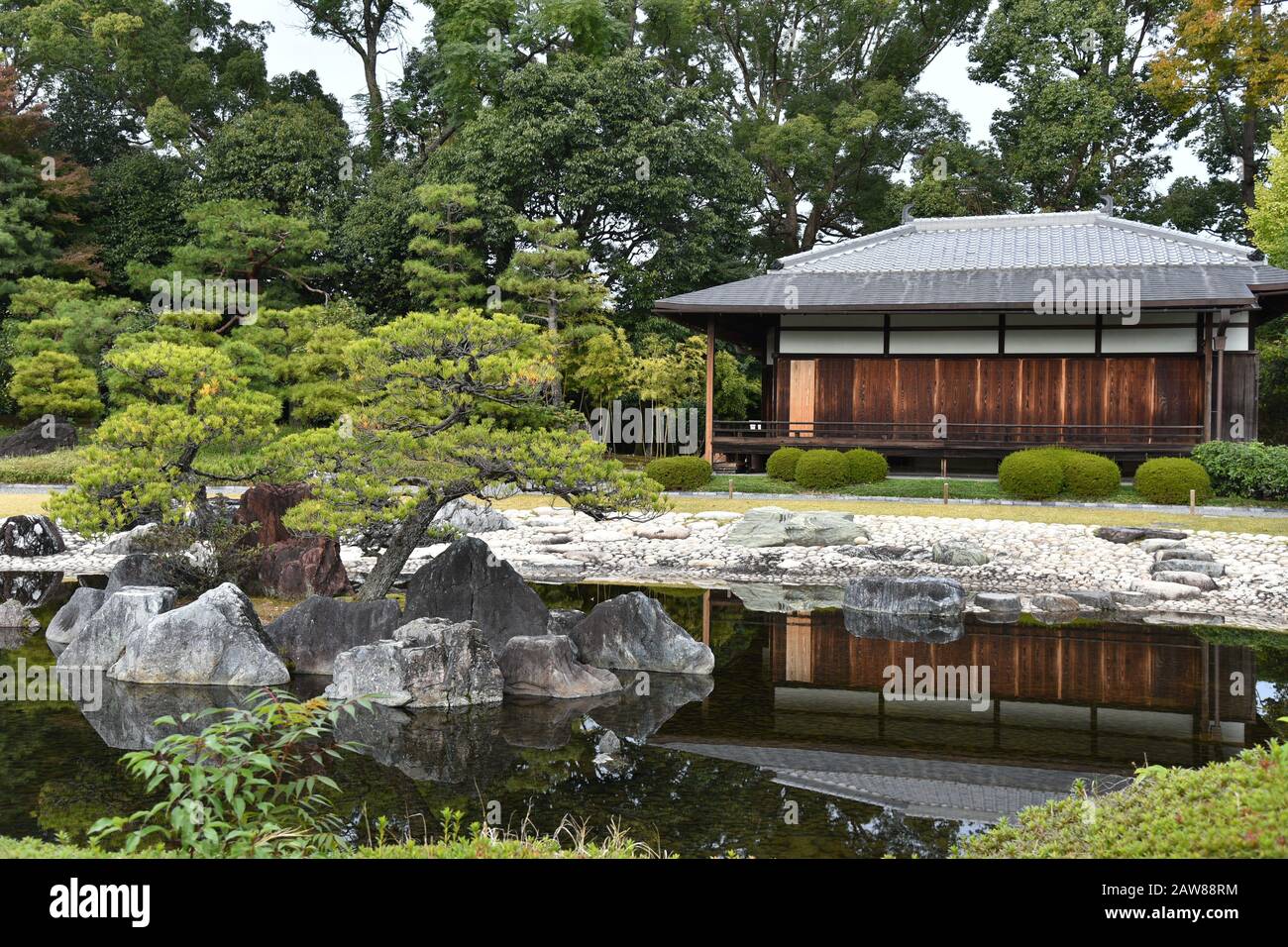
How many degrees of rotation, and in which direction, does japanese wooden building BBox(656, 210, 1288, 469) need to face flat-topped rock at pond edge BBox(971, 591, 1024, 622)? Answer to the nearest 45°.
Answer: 0° — it already faces it

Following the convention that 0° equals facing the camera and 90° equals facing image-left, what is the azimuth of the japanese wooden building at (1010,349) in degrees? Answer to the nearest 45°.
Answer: approximately 0°

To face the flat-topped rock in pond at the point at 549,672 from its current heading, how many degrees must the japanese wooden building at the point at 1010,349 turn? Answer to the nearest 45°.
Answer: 0° — it already faces it

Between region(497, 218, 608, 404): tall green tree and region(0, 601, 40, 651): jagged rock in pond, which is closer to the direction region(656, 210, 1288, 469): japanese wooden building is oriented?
the jagged rock in pond

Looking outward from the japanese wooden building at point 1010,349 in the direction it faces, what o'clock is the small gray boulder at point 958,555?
The small gray boulder is roughly at 12 o'clock from the japanese wooden building.

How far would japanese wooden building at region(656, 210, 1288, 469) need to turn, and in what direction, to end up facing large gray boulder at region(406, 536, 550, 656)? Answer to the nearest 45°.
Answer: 0° — it already faces it

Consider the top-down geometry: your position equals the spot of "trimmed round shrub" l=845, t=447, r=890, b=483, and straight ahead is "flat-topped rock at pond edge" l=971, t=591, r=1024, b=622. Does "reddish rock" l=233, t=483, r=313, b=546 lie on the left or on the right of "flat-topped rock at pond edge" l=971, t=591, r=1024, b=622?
right

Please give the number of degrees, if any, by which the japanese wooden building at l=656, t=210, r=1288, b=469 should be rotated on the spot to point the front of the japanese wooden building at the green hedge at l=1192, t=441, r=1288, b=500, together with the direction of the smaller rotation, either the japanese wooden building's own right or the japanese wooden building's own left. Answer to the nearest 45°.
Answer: approximately 45° to the japanese wooden building's own left
